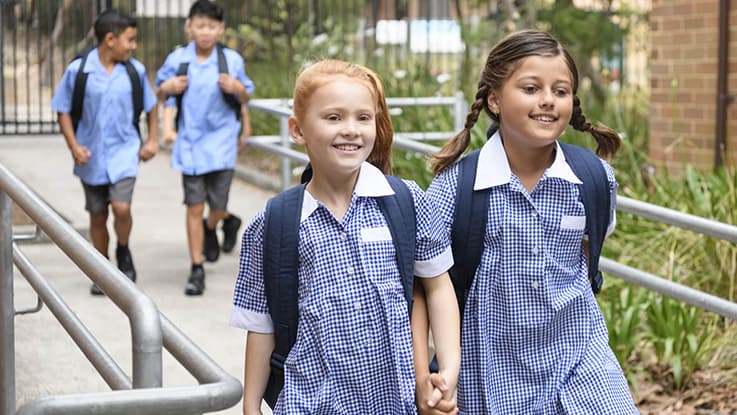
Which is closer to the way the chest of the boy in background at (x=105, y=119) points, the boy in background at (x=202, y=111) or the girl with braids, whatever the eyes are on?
the girl with braids

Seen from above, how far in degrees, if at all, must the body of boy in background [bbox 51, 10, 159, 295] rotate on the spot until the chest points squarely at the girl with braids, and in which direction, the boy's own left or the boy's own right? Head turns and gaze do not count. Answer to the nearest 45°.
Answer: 0° — they already face them

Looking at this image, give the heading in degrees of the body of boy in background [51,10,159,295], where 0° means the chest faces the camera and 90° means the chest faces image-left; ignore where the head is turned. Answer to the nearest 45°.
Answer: approximately 0°

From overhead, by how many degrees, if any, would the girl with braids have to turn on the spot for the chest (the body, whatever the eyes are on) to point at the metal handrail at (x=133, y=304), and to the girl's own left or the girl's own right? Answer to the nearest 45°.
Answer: approximately 45° to the girl's own right

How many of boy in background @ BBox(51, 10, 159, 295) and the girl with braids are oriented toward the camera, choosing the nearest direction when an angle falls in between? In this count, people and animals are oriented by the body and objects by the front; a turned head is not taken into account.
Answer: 2

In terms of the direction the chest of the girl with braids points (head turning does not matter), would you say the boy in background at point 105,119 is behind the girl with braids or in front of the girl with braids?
behind
